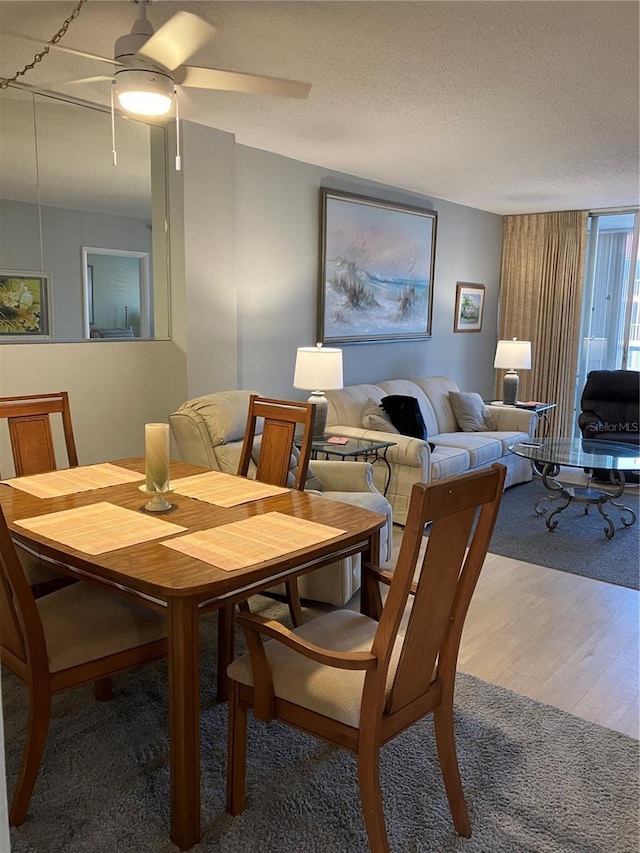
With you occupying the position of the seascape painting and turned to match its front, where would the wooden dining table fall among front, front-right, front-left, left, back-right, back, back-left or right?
front-right

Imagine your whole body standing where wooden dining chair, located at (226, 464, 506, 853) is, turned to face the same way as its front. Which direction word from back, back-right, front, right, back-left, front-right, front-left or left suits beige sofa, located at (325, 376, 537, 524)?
front-right

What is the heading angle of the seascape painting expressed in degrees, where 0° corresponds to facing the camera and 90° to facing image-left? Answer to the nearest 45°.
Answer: approximately 315°

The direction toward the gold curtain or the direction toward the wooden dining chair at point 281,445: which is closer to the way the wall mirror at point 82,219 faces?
the wooden dining chair

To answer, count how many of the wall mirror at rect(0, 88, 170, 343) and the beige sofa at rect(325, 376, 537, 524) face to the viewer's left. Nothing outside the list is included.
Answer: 0

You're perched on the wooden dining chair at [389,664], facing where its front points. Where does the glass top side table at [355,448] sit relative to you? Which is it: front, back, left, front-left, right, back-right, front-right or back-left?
front-right

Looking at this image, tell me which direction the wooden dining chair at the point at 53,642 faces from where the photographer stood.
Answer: facing away from the viewer and to the right of the viewer

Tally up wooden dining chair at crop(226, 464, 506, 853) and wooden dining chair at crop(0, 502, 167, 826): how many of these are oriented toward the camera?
0

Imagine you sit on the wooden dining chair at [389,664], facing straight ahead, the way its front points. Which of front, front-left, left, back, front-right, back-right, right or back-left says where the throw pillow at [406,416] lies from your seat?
front-right

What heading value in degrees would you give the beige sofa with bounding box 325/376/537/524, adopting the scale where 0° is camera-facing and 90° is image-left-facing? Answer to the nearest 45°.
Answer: approximately 315°

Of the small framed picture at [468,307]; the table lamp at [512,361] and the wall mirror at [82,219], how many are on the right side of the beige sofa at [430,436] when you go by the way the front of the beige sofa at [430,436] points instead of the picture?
1

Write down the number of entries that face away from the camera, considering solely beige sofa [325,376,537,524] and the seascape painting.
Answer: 0

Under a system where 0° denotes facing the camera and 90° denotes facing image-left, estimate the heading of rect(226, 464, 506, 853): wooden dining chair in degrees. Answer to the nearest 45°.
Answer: approximately 135°

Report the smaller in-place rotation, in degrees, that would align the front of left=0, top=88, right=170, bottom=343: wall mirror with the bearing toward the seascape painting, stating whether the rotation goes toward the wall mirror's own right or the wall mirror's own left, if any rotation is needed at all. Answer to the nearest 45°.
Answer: approximately 90° to the wall mirror's own left
